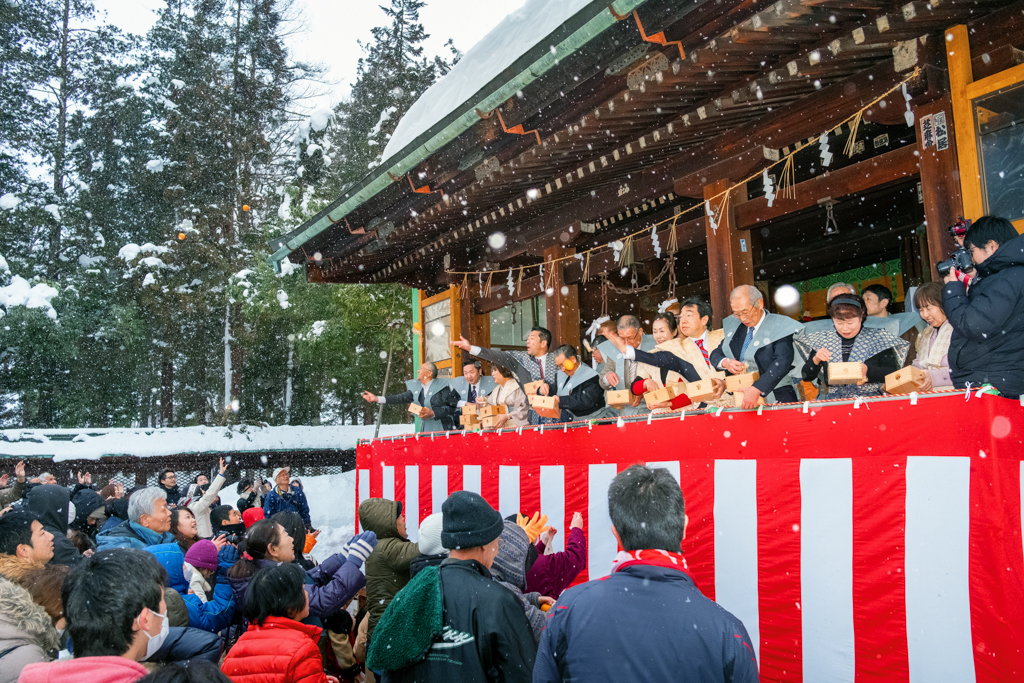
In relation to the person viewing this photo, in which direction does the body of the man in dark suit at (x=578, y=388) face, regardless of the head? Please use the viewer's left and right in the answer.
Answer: facing the viewer and to the left of the viewer

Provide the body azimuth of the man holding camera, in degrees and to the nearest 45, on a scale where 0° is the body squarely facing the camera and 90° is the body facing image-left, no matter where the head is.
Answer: approximately 90°

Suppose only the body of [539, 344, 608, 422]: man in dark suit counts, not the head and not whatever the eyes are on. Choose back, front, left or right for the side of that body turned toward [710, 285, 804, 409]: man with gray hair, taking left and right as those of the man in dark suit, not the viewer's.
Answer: left

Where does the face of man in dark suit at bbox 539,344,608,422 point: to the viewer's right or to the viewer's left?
to the viewer's left

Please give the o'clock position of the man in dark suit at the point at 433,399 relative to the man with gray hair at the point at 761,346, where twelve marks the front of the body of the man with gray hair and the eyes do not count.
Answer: The man in dark suit is roughly at 3 o'clock from the man with gray hair.

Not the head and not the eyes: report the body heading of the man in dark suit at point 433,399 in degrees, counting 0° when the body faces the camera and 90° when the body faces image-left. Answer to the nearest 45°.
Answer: approximately 45°

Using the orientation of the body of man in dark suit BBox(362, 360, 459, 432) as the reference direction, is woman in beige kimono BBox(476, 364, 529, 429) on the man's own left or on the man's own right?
on the man's own left

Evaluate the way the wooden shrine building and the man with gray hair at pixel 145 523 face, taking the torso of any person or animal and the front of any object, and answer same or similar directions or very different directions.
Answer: very different directions

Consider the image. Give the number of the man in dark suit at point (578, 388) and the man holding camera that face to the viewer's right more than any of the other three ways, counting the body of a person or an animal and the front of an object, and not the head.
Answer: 0

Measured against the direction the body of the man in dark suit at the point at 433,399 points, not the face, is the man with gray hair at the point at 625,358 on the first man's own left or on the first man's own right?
on the first man's own left

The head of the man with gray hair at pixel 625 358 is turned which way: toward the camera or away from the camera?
toward the camera

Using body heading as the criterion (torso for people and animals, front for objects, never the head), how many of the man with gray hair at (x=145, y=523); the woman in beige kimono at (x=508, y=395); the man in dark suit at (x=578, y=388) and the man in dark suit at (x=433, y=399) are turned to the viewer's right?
1

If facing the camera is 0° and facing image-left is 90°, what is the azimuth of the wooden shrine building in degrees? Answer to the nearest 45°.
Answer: approximately 45°

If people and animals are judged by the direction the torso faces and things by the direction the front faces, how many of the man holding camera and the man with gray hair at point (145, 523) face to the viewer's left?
1

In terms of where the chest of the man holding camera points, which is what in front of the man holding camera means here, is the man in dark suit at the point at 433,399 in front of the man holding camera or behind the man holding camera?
in front

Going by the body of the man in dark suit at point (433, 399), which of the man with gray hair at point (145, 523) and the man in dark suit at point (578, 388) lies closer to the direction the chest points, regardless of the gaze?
the man with gray hair
